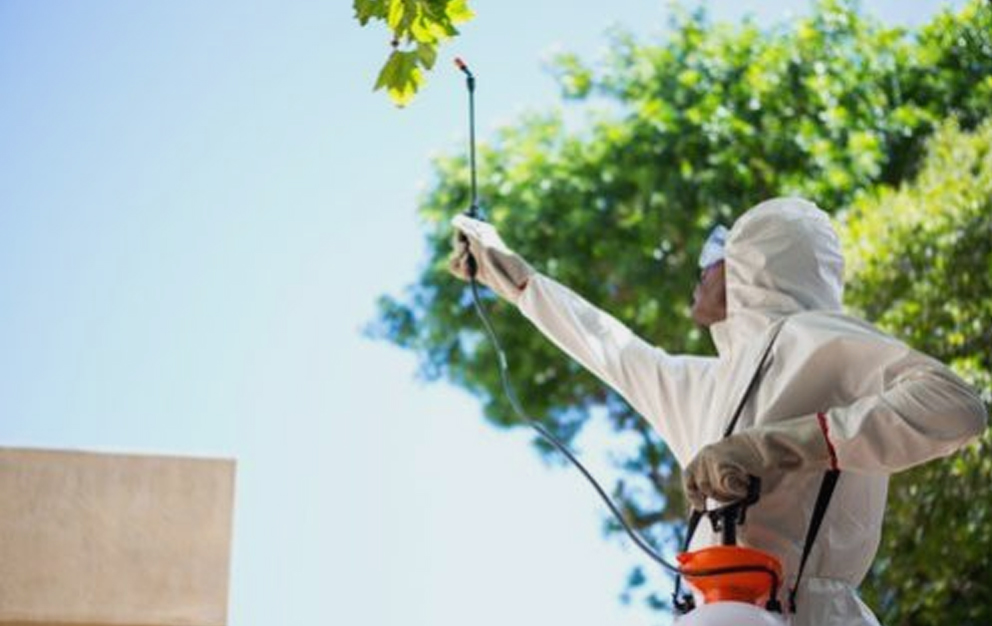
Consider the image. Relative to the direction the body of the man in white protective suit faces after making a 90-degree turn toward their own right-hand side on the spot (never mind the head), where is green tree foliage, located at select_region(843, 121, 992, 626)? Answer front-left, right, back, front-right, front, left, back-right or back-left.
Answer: front-right

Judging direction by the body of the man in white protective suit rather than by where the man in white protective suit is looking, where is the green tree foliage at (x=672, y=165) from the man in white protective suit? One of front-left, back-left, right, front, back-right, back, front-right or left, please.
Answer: back-right

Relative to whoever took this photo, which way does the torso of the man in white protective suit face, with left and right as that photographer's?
facing the viewer and to the left of the viewer
